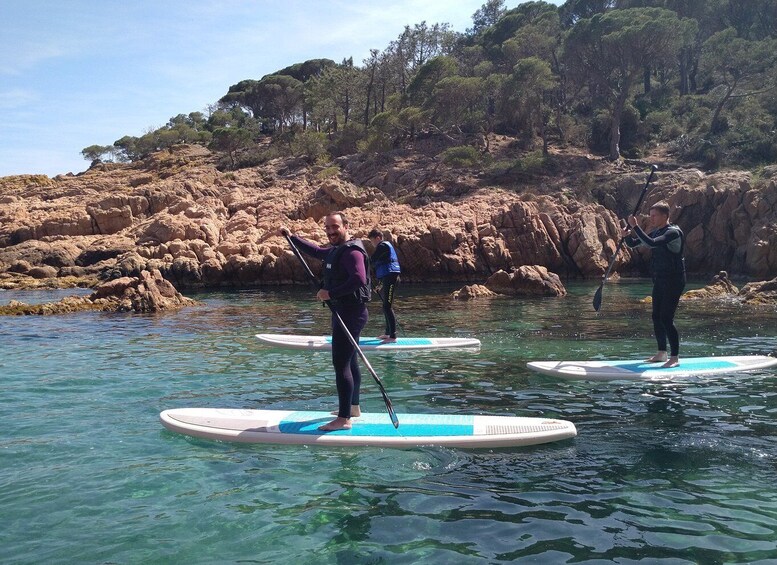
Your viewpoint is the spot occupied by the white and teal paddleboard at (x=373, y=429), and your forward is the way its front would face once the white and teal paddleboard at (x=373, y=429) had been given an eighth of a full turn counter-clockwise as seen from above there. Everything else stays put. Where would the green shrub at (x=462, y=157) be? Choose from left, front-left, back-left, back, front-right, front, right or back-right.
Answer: back-right

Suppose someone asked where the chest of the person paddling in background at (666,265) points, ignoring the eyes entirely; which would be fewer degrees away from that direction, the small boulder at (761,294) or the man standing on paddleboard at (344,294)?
the man standing on paddleboard

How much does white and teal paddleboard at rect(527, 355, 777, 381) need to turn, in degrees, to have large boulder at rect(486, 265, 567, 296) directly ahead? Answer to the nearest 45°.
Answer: approximately 90° to its right

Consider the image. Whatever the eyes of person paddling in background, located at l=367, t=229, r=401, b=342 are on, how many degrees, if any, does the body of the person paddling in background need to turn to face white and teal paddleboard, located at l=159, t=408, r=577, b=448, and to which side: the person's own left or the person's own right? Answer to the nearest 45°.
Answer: approximately 90° to the person's own left

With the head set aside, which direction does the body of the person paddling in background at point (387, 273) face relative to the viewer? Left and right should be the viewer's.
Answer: facing to the left of the viewer

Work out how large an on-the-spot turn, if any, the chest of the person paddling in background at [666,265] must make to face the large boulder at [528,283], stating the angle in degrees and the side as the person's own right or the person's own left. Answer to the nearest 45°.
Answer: approximately 90° to the person's own right

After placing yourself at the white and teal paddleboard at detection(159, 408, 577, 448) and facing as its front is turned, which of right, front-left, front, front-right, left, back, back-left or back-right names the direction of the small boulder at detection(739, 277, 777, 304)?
back-right

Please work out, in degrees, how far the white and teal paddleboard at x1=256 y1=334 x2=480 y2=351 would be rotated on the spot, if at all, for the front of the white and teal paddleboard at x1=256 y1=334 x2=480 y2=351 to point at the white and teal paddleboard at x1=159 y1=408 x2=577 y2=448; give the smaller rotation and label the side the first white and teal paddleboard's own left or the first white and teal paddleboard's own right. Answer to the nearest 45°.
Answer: approximately 90° to the first white and teal paddleboard's own left

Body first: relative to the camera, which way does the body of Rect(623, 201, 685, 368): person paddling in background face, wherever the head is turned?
to the viewer's left

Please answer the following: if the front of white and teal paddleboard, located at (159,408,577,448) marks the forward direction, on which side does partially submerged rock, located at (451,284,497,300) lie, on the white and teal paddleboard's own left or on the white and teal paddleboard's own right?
on the white and teal paddleboard's own right

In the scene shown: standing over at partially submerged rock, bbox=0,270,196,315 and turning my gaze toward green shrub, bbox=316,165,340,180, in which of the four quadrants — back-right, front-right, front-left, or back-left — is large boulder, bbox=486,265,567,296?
front-right

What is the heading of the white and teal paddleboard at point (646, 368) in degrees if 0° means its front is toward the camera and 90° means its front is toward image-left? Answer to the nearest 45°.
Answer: approximately 90°

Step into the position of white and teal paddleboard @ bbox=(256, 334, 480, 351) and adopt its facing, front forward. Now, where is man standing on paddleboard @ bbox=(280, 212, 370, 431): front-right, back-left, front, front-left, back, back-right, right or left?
left

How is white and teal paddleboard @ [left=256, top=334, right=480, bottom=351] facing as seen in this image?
to the viewer's left
